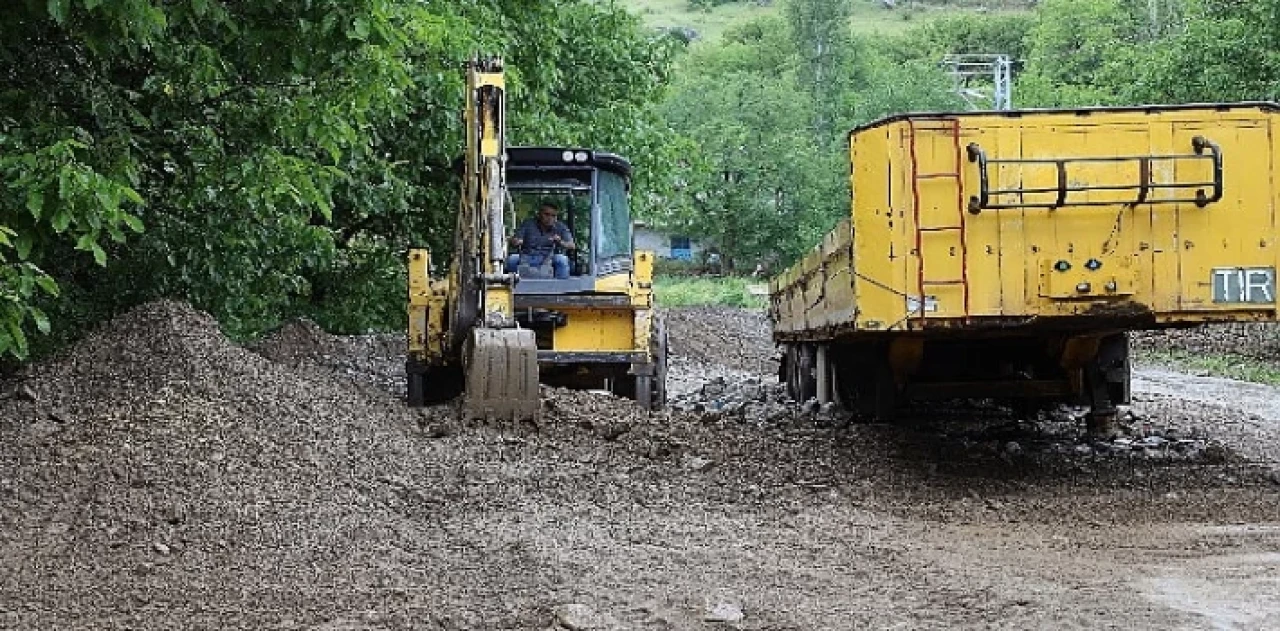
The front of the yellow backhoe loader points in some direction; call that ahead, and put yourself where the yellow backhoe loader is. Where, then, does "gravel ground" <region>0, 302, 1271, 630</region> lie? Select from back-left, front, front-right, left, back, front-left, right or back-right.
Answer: back

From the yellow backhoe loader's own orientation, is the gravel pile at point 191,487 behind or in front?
behind

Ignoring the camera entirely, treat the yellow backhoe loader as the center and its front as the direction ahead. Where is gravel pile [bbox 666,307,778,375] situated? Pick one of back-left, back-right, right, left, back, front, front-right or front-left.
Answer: front

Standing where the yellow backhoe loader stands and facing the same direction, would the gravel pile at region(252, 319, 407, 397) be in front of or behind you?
in front

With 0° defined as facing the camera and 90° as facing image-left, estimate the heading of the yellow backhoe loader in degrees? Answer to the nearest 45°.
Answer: approximately 180°
